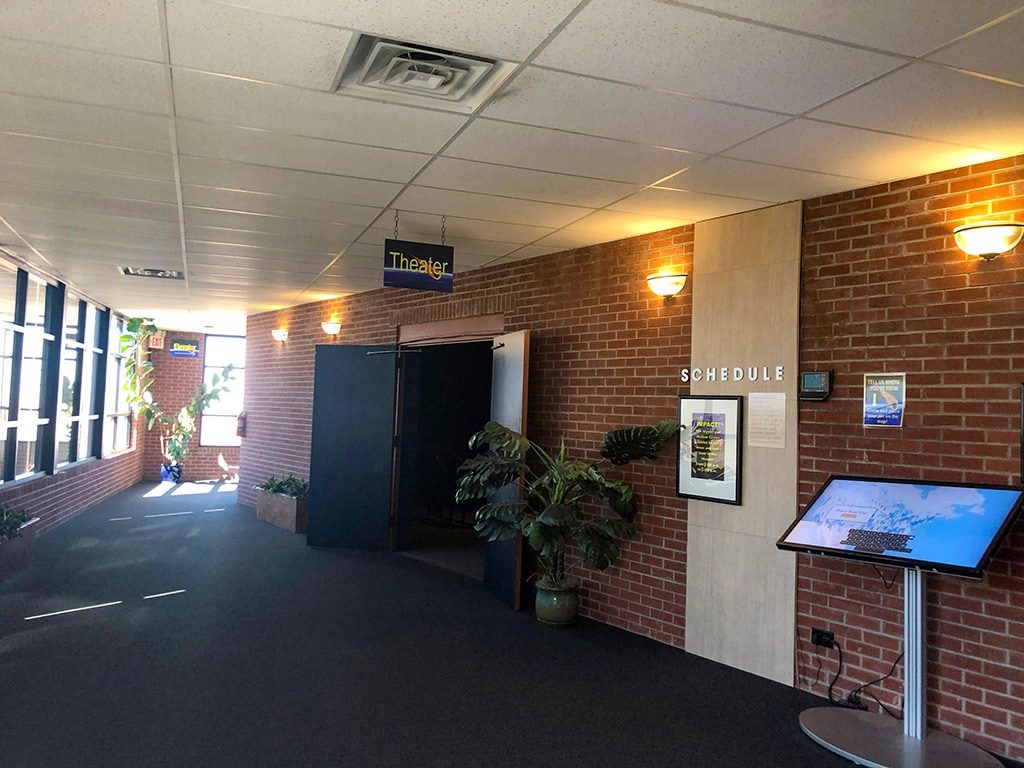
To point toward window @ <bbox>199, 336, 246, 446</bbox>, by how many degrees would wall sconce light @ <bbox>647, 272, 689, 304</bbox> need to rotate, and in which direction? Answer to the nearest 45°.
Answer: approximately 90° to its right

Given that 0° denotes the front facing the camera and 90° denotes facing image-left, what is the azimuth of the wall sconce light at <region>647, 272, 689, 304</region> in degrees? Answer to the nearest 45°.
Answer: approximately 45°

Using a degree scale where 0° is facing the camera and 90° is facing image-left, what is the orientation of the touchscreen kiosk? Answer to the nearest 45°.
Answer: approximately 45°

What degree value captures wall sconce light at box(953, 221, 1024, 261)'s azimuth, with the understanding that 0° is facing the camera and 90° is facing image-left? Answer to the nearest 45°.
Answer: approximately 45°
